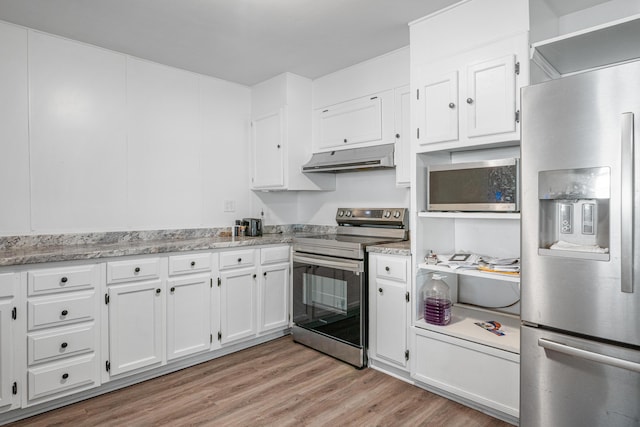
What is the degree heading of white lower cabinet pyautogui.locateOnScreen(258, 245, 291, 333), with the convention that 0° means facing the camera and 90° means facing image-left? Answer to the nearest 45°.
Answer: approximately 315°

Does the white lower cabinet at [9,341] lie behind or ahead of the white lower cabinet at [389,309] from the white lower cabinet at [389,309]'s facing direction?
ahead

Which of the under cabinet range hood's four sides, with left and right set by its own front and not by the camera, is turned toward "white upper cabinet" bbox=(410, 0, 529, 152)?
left

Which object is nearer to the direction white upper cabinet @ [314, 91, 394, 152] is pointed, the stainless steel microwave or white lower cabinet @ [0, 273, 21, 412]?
the white lower cabinet

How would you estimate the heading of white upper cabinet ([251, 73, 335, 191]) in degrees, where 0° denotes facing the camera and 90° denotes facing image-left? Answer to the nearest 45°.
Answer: approximately 45°
